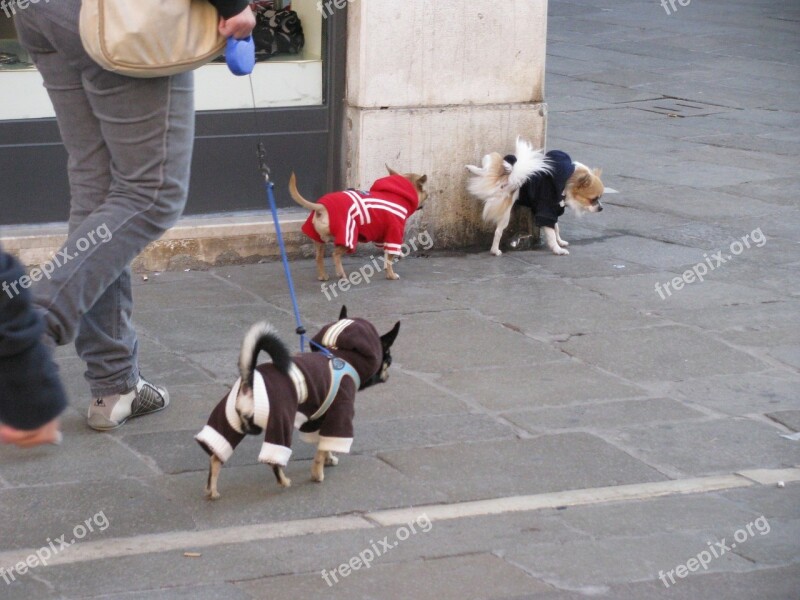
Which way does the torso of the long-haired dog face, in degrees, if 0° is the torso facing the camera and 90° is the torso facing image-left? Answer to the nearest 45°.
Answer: approximately 270°

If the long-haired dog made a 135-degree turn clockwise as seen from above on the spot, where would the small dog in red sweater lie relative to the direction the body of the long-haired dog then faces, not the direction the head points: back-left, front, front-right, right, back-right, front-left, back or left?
front

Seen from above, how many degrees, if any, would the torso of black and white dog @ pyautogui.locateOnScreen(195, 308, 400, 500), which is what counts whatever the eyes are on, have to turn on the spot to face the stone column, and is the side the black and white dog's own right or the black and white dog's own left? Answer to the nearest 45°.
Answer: approximately 45° to the black and white dog's own left

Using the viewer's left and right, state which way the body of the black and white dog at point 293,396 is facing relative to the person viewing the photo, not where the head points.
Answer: facing away from the viewer and to the right of the viewer

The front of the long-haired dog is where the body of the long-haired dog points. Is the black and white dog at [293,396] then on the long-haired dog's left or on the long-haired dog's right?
on the long-haired dog's right
